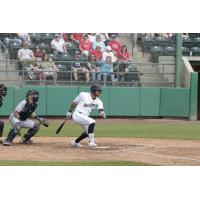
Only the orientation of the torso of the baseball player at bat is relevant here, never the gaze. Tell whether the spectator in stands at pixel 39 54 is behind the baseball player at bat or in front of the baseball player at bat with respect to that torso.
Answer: behind

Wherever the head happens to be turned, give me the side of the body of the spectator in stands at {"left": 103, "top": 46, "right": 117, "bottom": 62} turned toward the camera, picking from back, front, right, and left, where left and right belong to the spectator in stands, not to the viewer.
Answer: front

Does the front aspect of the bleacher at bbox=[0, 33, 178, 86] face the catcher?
yes

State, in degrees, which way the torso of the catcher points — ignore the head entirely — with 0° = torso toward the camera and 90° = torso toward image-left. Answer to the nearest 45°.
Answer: approximately 315°

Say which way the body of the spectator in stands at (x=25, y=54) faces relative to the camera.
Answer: toward the camera

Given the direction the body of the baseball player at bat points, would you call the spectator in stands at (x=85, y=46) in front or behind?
behind

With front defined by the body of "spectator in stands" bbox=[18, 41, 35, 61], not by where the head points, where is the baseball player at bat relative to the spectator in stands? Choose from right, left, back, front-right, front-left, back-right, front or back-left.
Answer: front

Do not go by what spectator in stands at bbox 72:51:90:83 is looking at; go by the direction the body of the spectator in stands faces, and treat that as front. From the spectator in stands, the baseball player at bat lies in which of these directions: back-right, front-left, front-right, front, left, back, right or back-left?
front

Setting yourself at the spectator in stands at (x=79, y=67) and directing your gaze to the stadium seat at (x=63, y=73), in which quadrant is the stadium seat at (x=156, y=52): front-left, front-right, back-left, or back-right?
back-right

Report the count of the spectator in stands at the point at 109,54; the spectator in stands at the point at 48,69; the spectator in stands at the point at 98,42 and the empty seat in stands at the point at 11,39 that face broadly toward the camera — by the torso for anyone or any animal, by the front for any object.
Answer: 4

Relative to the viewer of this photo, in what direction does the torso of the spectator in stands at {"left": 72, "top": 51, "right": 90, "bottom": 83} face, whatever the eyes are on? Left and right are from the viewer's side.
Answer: facing the viewer

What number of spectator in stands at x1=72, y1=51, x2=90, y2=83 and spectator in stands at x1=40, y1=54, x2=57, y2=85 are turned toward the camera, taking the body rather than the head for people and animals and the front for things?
2

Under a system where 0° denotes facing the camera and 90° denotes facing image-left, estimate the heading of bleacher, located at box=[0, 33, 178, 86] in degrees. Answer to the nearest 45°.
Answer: approximately 0°
